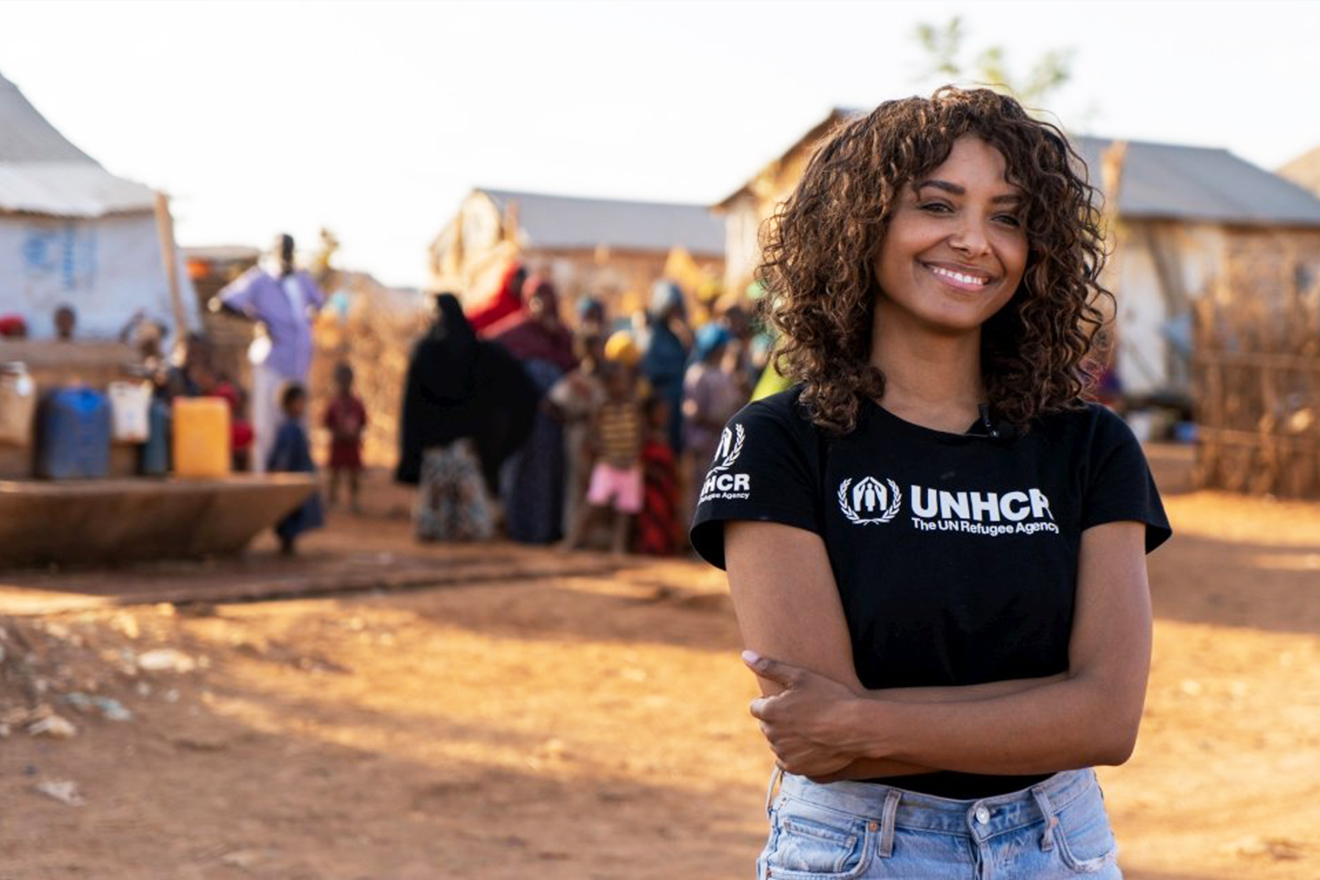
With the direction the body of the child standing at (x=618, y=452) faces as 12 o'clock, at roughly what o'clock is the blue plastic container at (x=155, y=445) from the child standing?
The blue plastic container is roughly at 2 o'clock from the child standing.

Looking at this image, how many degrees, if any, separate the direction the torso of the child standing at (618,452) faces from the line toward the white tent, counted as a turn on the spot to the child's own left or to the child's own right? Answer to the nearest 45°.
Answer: approximately 90° to the child's own right

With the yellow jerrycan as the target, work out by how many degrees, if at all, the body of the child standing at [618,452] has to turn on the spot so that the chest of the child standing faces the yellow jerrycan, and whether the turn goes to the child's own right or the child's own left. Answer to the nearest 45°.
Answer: approximately 45° to the child's own right

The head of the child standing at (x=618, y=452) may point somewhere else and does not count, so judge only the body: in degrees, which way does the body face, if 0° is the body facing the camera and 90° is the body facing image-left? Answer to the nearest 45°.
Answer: approximately 0°

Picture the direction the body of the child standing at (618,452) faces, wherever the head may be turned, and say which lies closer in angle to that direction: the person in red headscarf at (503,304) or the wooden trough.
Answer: the wooden trough

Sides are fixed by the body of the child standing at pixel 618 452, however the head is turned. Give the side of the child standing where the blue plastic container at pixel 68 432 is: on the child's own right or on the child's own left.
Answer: on the child's own right

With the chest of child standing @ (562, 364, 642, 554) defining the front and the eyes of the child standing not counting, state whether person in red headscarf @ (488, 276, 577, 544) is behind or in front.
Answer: behind

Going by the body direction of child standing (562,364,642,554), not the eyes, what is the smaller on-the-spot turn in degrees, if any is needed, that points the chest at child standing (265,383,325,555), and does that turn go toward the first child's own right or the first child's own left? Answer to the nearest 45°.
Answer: approximately 90° to the first child's own right

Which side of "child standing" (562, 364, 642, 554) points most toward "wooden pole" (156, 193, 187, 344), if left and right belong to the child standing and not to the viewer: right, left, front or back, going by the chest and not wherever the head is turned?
right

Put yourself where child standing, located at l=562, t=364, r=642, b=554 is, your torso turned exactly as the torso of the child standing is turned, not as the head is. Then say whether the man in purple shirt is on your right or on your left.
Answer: on your right

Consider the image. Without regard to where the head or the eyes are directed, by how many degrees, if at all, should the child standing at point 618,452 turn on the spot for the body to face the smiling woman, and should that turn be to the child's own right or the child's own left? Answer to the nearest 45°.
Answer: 0° — they already face them
